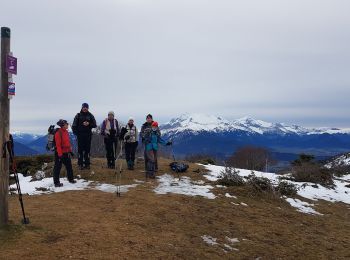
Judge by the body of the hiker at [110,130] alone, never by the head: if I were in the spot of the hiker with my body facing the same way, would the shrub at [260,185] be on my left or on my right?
on my left

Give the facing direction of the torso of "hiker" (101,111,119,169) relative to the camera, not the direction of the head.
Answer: toward the camera

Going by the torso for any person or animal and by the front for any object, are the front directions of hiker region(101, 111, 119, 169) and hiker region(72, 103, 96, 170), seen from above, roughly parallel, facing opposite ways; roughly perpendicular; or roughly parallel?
roughly parallel

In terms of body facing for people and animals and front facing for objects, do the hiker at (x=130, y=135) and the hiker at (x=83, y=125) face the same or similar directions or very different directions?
same or similar directions

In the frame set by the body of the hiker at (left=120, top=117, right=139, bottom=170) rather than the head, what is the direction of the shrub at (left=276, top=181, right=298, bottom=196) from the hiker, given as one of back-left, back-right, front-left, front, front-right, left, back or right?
left

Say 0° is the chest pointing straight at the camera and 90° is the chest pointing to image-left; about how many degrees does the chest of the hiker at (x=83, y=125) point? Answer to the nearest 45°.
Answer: approximately 0°

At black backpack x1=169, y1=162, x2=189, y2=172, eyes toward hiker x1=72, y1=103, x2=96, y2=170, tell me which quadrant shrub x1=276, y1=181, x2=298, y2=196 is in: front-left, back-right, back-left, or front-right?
back-left

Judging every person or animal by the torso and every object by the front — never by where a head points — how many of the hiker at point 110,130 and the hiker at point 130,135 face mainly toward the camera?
2

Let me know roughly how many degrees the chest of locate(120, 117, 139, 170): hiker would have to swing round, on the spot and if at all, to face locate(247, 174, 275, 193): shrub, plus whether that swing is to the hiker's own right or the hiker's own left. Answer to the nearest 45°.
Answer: approximately 90° to the hiker's own left

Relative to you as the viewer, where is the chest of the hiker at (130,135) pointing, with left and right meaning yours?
facing the viewer

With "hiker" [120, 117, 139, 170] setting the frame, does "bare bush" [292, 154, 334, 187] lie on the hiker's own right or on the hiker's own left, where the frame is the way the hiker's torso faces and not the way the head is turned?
on the hiker's own left

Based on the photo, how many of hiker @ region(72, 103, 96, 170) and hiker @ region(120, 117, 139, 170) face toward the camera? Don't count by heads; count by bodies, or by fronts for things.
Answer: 2

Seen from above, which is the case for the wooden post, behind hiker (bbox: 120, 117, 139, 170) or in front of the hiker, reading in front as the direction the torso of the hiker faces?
in front

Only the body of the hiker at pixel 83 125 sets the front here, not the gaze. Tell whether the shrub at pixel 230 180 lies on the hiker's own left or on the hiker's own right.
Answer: on the hiker's own left
